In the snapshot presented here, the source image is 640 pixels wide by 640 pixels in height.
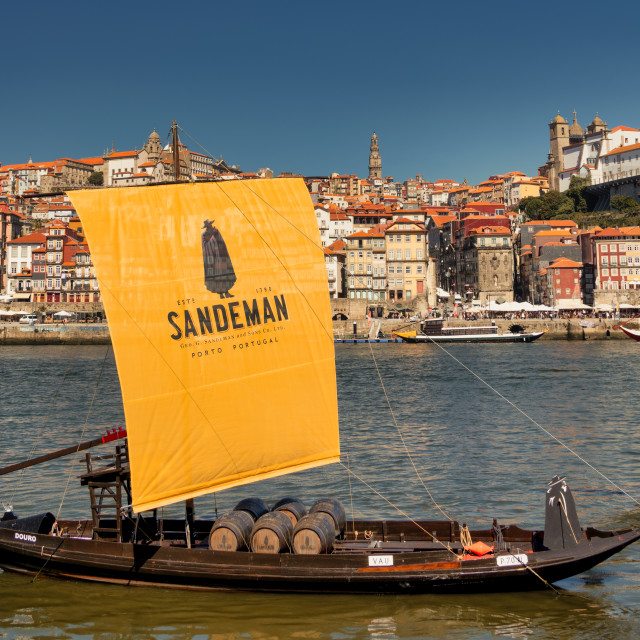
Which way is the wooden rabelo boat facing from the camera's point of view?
to the viewer's right
